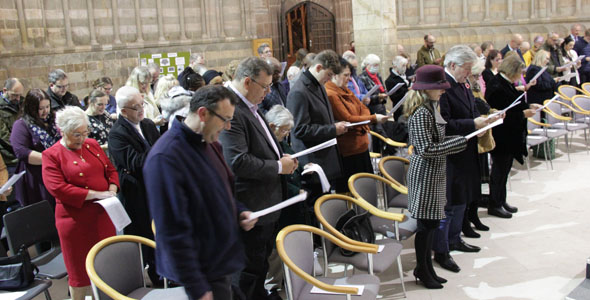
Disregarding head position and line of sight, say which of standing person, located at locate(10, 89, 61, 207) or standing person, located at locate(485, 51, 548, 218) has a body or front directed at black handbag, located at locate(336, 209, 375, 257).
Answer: standing person, located at locate(10, 89, 61, 207)

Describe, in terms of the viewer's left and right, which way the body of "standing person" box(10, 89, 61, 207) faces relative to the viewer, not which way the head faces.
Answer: facing the viewer and to the right of the viewer

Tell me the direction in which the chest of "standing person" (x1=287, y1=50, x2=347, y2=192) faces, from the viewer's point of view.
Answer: to the viewer's right

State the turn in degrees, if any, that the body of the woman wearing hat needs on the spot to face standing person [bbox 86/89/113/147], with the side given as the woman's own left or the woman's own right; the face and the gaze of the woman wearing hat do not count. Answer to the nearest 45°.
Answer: approximately 180°

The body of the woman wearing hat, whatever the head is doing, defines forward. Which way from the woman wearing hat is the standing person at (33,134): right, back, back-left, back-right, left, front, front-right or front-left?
back

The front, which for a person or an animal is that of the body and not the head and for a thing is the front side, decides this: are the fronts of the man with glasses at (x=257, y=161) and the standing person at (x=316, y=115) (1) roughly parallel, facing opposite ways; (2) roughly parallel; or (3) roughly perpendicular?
roughly parallel

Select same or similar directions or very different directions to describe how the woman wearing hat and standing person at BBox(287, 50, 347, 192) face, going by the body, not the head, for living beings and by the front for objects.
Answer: same or similar directions

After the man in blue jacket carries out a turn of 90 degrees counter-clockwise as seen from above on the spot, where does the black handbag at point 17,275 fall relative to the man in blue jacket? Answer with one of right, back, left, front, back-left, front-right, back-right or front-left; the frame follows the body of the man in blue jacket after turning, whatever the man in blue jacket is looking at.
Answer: left
